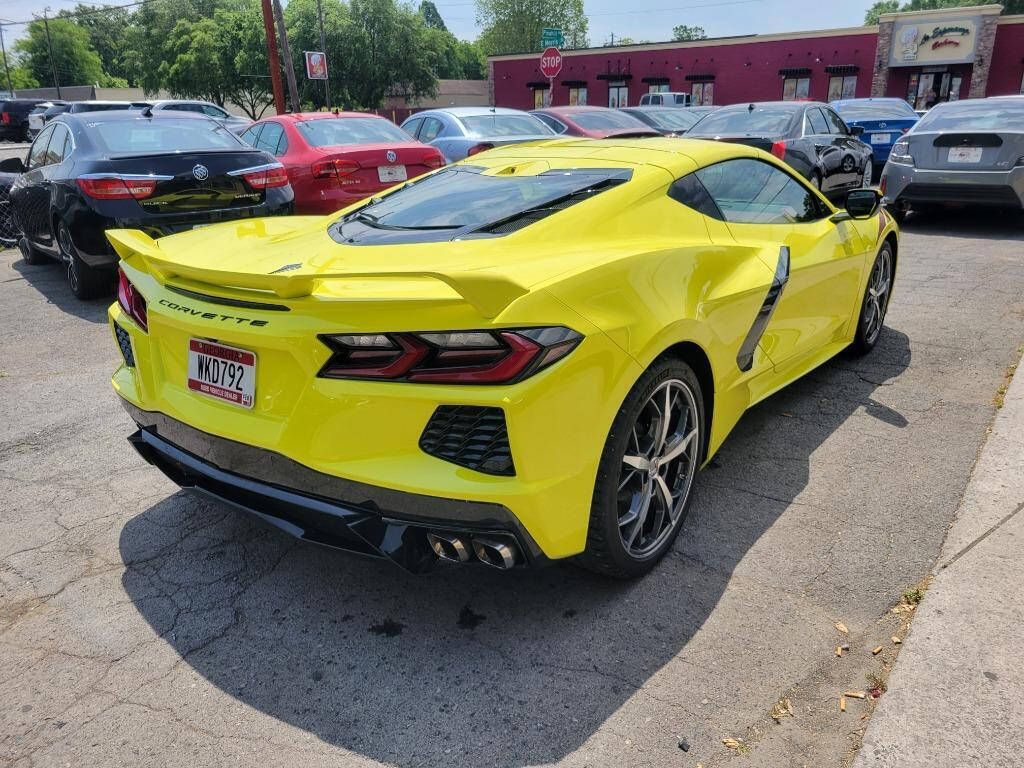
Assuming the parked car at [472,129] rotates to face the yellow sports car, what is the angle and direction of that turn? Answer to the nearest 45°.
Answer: approximately 135° to its left

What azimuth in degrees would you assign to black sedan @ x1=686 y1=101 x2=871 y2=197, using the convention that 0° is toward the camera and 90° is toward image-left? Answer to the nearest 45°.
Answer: approximately 225°

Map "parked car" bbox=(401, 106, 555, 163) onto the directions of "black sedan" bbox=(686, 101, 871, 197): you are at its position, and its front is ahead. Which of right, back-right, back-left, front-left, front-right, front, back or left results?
back-left

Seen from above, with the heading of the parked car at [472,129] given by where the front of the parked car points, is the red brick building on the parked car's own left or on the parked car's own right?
on the parked car's own right

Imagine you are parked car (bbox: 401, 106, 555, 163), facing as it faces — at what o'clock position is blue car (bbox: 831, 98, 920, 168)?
The blue car is roughly at 4 o'clock from the parked car.

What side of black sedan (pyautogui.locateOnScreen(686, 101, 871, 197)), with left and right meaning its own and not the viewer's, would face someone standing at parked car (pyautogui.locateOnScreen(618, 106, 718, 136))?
left

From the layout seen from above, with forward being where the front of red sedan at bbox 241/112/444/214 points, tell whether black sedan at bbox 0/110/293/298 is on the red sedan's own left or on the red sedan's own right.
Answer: on the red sedan's own left

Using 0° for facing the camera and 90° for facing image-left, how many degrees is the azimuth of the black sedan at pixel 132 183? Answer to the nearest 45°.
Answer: approximately 135°

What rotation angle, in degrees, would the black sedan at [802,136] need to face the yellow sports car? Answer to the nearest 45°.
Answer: approximately 135° to its right

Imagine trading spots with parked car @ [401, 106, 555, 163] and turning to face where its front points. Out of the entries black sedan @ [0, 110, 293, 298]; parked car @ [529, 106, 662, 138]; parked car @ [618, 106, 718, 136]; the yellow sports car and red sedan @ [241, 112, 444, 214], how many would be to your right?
2

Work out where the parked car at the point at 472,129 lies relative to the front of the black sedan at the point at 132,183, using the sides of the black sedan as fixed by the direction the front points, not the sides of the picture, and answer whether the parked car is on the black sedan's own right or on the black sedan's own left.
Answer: on the black sedan's own right
